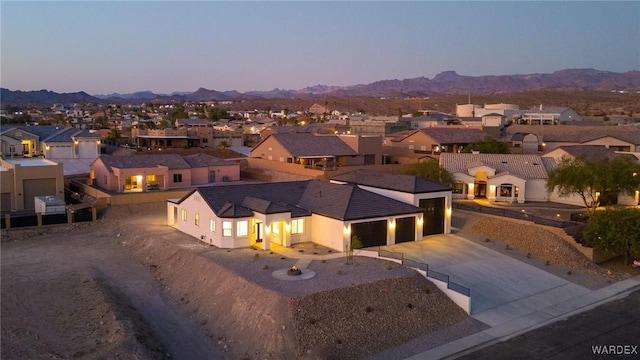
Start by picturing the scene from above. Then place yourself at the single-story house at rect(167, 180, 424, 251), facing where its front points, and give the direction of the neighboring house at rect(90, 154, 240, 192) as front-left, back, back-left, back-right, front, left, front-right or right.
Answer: back

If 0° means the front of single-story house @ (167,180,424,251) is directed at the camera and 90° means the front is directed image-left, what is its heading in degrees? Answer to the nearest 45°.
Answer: approximately 315°

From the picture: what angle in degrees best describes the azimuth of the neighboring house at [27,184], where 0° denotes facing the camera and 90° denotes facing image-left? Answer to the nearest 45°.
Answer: approximately 0°

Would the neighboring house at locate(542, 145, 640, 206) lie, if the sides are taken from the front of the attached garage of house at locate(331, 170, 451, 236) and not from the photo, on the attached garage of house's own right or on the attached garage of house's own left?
on the attached garage of house's own left

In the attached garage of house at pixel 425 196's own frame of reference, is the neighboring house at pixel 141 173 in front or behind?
behind

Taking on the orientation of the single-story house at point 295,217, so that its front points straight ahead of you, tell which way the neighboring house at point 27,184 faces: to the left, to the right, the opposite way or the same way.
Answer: the same way

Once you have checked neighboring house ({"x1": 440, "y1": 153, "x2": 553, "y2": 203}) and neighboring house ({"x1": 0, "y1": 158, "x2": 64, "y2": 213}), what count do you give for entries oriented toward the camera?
2

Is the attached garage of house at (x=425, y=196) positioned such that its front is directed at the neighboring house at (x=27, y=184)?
no

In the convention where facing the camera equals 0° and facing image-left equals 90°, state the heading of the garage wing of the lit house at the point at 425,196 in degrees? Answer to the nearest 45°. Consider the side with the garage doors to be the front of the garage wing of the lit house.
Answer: approximately 315°

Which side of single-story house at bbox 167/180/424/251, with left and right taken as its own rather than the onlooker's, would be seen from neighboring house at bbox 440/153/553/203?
left

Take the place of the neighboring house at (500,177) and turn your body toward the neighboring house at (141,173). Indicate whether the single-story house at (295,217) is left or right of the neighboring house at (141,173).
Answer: left

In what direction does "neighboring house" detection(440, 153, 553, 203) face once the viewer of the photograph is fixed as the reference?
facing the viewer

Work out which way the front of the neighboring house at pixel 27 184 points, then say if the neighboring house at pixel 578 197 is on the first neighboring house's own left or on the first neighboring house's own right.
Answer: on the first neighboring house's own left

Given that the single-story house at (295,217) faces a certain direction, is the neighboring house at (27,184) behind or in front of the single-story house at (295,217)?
behind
